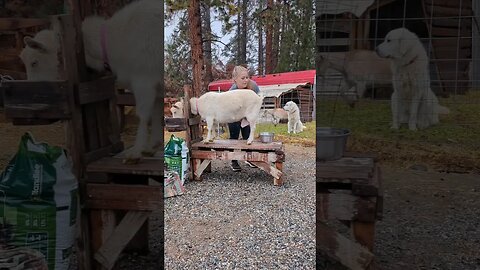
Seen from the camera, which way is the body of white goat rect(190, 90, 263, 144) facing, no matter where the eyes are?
to the viewer's left

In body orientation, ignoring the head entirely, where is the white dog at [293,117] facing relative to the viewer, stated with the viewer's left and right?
facing the viewer and to the left of the viewer

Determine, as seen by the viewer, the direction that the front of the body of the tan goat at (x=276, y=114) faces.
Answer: to the viewer's left
